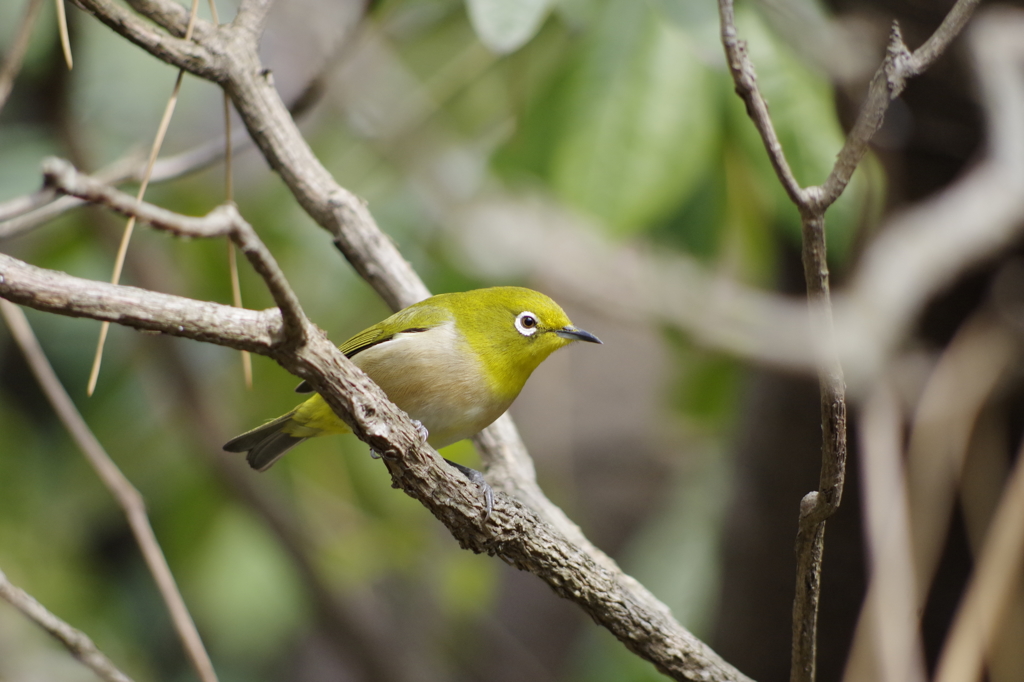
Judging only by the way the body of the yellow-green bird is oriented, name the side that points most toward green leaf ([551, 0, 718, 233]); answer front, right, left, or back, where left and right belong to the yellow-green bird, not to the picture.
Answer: left

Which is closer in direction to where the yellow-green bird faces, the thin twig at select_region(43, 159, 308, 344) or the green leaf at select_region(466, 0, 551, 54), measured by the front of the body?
the green leaf

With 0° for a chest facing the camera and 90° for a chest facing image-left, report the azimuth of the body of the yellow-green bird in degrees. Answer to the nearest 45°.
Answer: approximately 270°
